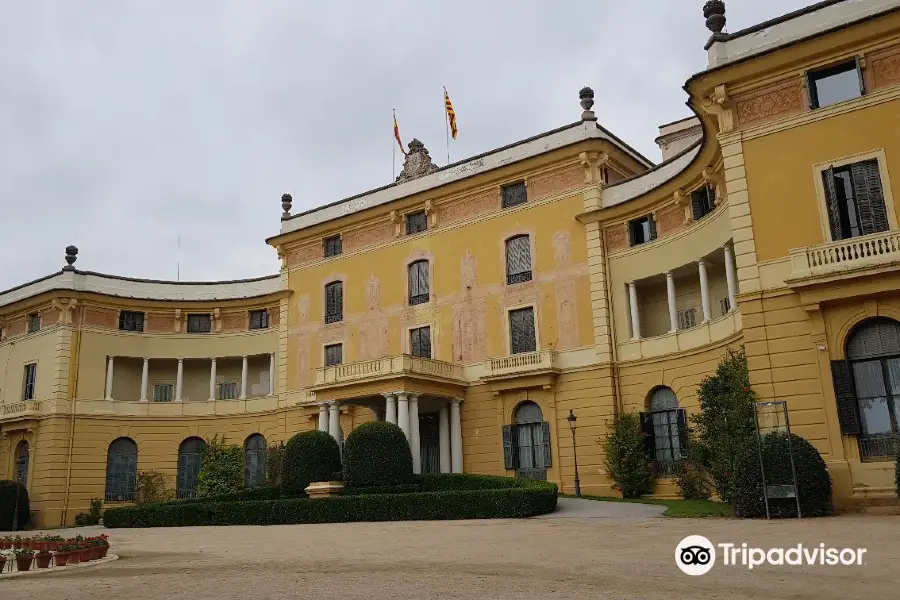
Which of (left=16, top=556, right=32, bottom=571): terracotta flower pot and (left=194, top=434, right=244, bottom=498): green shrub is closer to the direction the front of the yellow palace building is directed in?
the terracotta flower pot

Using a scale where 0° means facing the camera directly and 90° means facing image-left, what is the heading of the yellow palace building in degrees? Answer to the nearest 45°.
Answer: approximately 45°

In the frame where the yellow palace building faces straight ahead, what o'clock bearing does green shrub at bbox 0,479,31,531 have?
The green shrub is roughly at 2 o'clock from the yellow palace building.

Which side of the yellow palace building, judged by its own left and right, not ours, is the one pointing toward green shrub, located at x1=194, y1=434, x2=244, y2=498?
right

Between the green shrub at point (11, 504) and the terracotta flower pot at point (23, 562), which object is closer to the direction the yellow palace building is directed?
the terracotta flower pot

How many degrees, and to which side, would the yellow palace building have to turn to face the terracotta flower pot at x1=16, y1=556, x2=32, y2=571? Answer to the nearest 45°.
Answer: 0° — it already faces it
